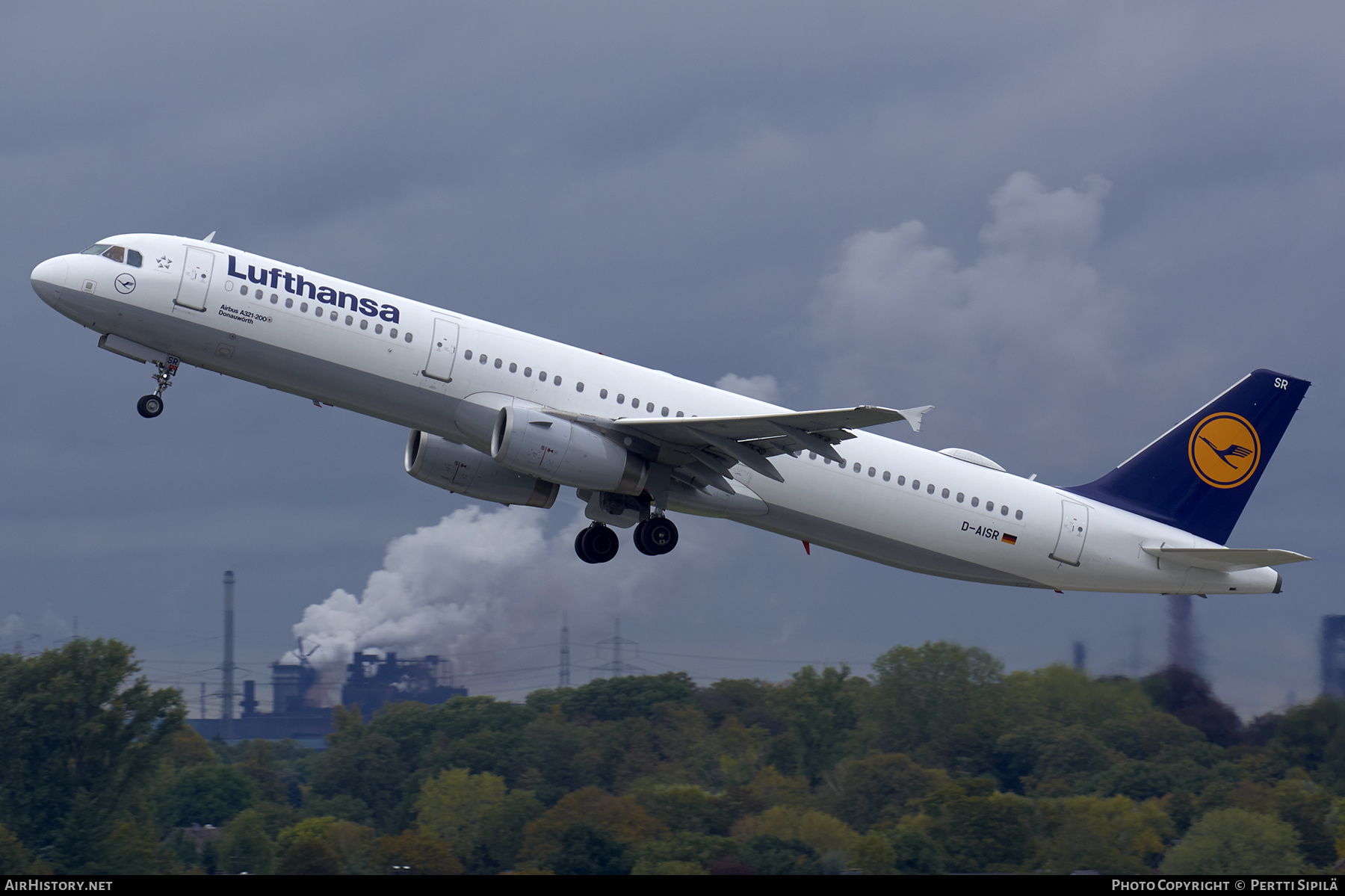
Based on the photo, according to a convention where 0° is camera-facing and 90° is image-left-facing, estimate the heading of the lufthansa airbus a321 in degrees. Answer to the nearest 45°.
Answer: approximately 90°
